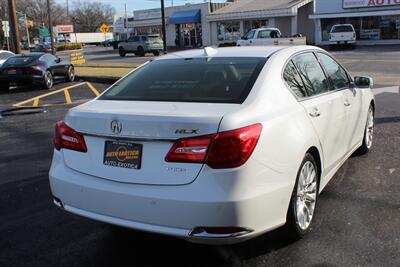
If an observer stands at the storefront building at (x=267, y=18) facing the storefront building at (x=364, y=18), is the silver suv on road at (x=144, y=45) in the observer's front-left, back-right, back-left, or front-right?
back-right

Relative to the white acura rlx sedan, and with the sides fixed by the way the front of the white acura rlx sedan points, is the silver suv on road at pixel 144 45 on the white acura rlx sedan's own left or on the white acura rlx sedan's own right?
on the white acura rlx sedan's own left

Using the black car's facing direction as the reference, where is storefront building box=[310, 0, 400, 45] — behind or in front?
in front

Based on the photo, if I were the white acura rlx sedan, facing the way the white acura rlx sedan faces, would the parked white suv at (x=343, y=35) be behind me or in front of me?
in front

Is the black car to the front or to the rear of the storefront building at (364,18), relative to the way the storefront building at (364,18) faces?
to the front

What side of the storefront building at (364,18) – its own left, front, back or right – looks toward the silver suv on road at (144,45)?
right

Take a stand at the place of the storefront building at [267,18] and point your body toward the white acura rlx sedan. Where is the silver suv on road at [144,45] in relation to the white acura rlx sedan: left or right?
right
